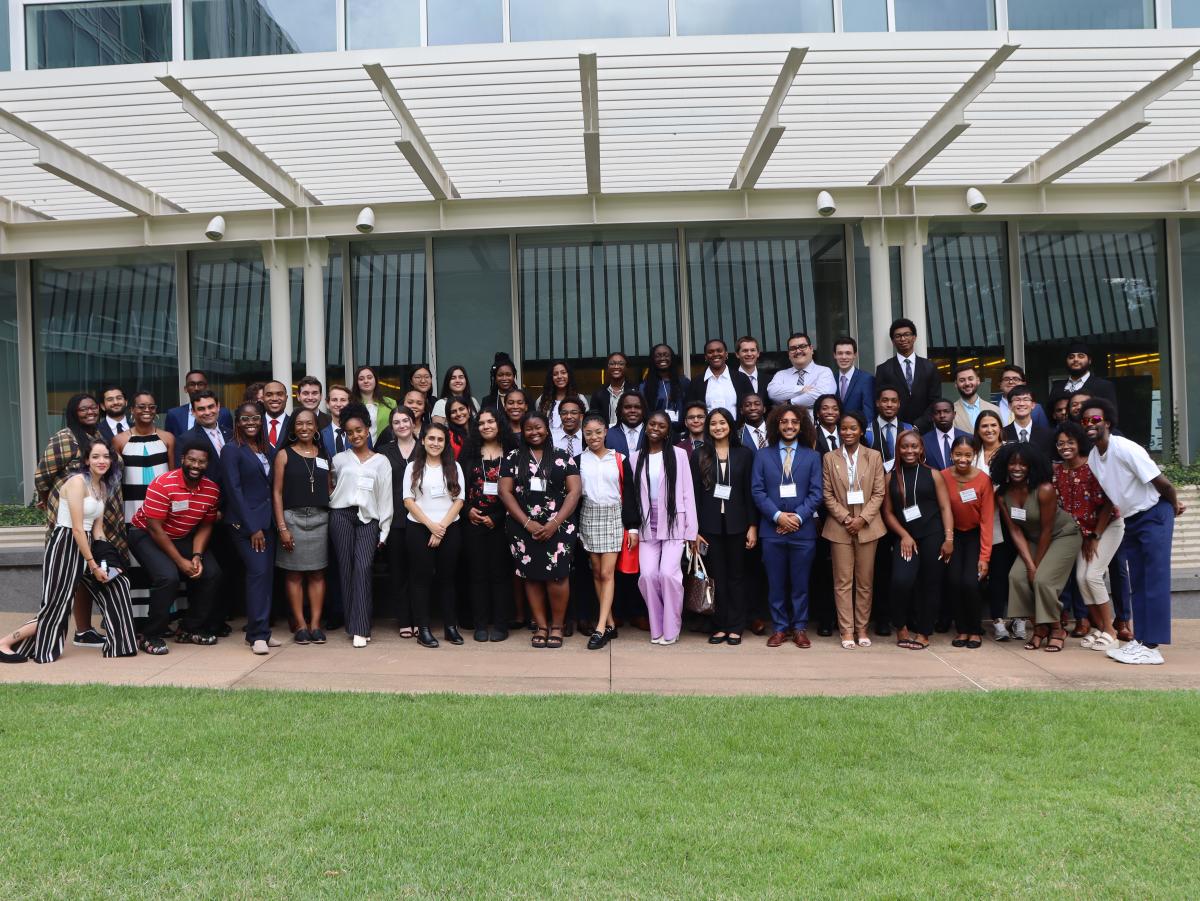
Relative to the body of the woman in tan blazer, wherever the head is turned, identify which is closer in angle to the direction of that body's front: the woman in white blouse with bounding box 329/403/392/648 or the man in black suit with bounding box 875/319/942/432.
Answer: the woman in white blouse

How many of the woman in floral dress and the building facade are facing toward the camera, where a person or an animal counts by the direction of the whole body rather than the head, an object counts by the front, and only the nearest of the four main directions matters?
2

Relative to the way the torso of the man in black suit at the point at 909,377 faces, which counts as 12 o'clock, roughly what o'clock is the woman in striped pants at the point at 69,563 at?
The woman in striped pants is roughly at 2 o'clock from the man in black suit.

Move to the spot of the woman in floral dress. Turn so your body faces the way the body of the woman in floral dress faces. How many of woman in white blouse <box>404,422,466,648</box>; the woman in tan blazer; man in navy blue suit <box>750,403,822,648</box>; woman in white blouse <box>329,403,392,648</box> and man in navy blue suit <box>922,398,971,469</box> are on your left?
3

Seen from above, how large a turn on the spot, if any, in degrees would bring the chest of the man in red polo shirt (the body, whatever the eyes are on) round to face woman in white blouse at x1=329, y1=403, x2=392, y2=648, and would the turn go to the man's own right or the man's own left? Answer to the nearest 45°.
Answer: approximately 45° to the man's own left
